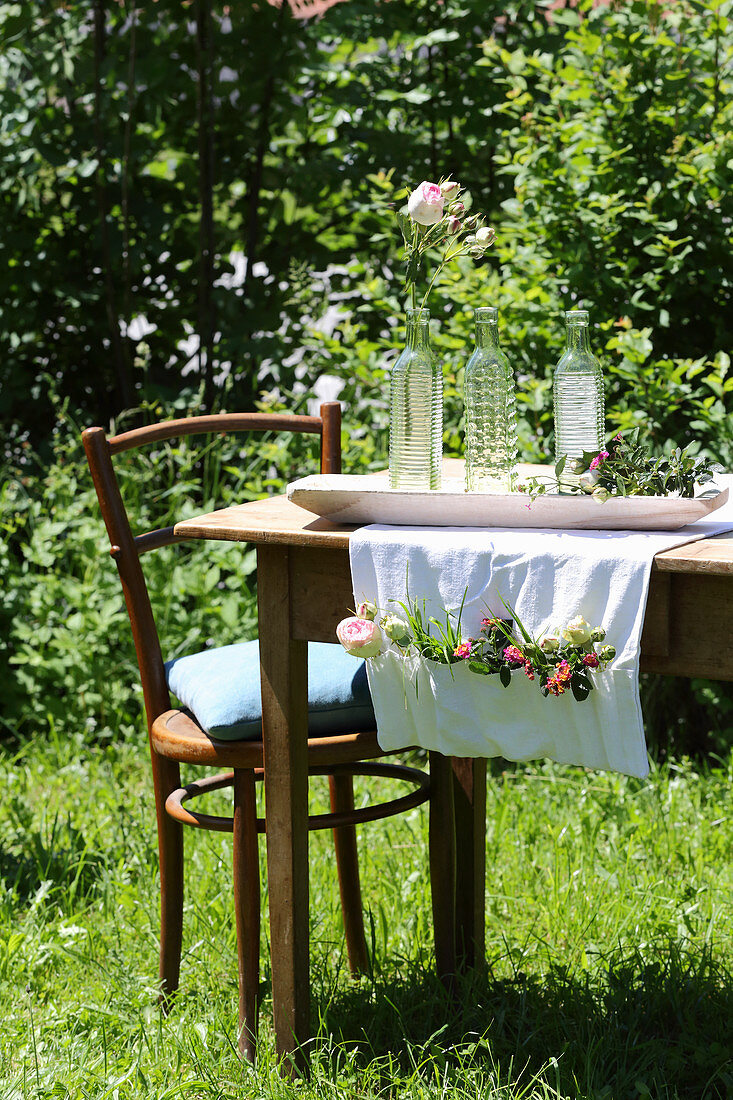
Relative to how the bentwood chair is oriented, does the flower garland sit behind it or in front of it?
in front

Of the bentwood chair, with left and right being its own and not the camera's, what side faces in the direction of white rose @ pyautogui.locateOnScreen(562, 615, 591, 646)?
front

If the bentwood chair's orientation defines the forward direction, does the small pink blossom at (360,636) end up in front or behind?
in front

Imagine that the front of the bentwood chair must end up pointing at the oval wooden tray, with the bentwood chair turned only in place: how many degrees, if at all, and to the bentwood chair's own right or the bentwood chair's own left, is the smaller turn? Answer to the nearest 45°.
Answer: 0° — it already faces it

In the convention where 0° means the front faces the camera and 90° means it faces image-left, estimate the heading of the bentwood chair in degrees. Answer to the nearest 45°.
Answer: approximately 315°
